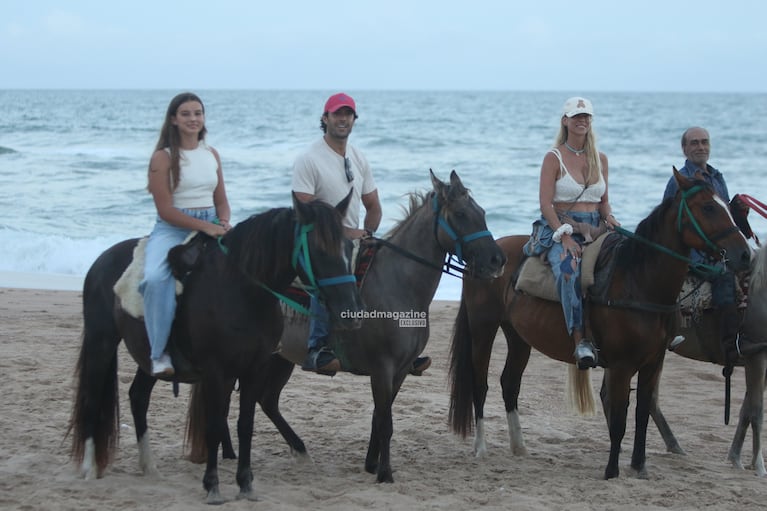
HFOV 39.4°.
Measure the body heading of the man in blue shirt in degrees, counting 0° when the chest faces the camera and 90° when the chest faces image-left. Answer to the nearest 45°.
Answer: approximately 315°

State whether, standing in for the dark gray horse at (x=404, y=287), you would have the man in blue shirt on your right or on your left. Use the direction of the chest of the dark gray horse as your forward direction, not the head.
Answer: on your left

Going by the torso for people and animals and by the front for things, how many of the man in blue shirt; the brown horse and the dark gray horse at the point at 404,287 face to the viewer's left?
0

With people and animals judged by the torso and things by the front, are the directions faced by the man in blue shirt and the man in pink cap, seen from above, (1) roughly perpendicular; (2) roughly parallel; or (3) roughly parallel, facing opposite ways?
roughly parallel

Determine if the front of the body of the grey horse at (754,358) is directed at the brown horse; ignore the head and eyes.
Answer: no

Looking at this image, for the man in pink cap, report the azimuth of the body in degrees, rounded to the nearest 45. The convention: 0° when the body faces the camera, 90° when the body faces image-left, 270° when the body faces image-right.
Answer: approximately 315°

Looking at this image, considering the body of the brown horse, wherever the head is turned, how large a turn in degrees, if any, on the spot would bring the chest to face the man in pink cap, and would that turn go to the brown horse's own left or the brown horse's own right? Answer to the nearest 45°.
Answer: approximately 135° to the brown horse's own right

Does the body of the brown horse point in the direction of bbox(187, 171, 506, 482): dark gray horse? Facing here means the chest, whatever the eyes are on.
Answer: no

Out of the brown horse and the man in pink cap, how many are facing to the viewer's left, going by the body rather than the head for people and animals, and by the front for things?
0

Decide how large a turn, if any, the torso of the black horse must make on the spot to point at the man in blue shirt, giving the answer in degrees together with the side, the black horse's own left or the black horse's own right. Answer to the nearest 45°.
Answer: approximately 45° to the black horse's own left

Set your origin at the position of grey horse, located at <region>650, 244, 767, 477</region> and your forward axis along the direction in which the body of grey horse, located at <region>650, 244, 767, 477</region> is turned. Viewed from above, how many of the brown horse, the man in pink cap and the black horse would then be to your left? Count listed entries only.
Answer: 0

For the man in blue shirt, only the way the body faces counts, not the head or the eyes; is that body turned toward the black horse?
no

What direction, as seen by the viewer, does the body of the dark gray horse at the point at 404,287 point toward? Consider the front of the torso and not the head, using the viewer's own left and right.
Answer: facing the viewer and to the right of the viewer

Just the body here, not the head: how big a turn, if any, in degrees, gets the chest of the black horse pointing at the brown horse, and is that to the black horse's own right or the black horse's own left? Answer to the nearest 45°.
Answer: approximately 45° to the black horse's own left
